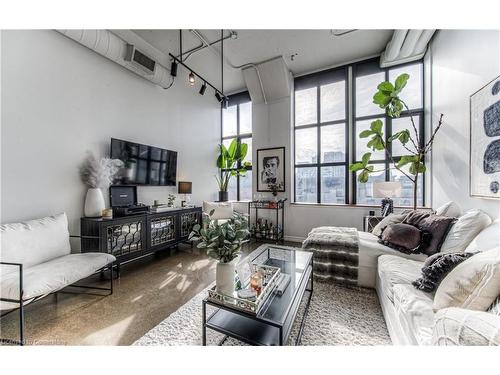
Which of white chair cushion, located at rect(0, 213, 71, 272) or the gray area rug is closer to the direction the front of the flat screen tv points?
the gray area rug

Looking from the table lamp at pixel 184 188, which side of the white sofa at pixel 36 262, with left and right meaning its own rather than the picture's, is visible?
left

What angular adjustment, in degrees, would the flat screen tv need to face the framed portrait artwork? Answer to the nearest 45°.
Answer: approximately 45° to its left

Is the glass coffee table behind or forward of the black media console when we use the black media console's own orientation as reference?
forward

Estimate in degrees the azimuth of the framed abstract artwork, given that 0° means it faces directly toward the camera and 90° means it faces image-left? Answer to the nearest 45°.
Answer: approximately 45°

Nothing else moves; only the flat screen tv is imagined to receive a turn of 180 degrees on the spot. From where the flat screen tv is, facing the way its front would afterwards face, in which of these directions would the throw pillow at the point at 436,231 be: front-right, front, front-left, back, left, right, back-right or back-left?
back

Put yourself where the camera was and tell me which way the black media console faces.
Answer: facing the viewer and to the right of the viewer

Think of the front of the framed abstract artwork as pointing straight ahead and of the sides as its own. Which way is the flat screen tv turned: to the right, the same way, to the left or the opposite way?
the opposite way

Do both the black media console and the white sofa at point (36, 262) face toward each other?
no

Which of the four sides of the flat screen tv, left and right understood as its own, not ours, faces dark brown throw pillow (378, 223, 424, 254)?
front

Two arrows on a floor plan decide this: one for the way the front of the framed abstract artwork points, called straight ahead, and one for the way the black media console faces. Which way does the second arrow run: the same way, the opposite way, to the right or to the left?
the opposite way

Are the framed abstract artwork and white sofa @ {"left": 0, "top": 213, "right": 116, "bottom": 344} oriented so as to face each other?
yes

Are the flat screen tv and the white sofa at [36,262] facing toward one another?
no

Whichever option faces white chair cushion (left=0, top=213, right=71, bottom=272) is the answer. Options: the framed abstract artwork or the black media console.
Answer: the framed abstract artwork

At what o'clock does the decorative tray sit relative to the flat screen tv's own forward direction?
The decorative tray is roughly at 1 o'clock from the flat screen tv.

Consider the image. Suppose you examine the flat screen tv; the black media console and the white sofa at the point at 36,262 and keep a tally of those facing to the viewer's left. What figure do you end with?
0

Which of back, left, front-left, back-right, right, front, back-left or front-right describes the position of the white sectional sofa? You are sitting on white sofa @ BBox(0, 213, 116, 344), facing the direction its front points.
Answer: front

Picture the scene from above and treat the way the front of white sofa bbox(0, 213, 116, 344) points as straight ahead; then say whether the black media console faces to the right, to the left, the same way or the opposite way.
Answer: the same way

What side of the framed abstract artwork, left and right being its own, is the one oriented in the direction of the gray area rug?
front

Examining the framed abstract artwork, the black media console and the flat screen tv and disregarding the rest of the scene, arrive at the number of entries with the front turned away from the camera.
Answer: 0

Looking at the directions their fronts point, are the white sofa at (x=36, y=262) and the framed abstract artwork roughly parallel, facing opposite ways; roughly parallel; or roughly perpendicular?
roughly parallel, facing opposite ways
